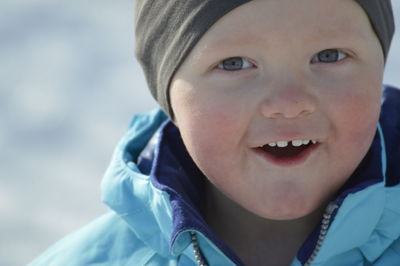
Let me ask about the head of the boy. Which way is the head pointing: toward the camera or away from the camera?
toward the camera

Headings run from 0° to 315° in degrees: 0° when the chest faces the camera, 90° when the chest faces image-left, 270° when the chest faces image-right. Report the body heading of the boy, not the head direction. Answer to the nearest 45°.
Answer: approximately 0°
